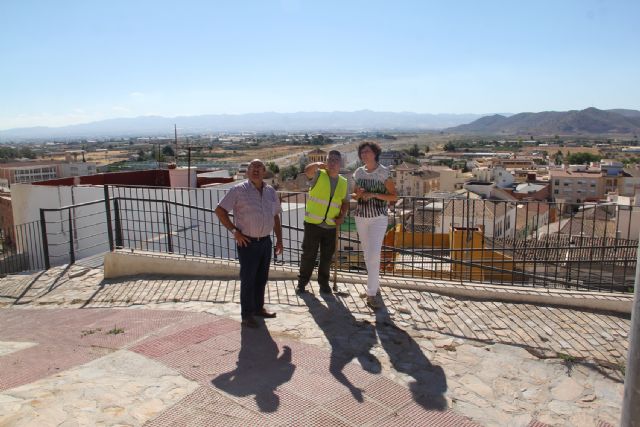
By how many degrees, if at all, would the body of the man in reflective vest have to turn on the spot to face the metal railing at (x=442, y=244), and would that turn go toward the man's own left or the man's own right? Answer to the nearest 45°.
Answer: approximately 135° to the man's own left

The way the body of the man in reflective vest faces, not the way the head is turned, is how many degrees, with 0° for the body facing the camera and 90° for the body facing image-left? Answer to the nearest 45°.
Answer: approximately 0°
